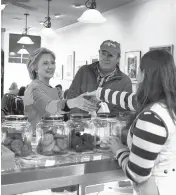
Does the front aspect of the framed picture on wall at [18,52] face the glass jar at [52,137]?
yes

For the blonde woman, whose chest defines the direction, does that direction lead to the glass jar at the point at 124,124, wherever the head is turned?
yes

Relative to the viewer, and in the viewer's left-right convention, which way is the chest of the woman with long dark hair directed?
facing away from the viewer and to the left of the viewer

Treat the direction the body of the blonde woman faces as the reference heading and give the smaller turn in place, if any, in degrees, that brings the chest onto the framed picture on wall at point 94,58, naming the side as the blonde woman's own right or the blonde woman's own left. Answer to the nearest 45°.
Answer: approximately 135° to the blonde woman's own left

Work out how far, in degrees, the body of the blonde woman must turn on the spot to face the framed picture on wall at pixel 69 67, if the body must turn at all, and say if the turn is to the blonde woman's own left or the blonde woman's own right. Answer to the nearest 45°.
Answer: approximately 135° to the blonde woman's own left

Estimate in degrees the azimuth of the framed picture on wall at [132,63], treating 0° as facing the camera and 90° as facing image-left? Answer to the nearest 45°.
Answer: approximately 45°

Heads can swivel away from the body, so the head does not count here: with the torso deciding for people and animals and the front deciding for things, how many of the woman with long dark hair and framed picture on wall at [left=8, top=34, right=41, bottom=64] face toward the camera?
1

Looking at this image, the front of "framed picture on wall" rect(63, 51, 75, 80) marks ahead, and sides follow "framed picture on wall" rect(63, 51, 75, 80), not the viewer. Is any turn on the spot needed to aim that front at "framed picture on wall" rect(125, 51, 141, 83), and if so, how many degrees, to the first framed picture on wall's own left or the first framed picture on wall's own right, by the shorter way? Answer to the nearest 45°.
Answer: approximately 90° to the first framed picture on wall's own left
